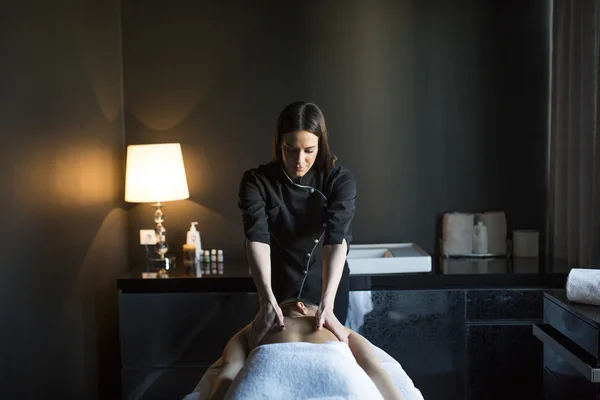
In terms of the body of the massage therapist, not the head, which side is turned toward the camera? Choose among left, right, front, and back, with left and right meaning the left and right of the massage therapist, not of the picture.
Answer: front

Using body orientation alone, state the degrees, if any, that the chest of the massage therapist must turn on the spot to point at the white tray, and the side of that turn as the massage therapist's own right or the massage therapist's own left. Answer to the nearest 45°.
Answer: approximately 135° to the massage therapist's own left

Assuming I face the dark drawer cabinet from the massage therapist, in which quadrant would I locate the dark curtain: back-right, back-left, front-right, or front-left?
front-left

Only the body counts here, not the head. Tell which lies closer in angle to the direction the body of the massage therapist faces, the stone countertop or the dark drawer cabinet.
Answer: the dark drawer cabinet

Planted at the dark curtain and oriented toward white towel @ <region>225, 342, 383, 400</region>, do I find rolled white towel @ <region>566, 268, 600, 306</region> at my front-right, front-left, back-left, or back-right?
front-left

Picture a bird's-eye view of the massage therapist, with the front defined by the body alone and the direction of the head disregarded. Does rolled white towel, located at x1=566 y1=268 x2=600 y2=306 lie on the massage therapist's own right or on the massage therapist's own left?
on the massage therapist's own left

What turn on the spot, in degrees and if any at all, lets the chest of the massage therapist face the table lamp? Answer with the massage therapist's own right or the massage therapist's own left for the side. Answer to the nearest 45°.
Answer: approximately 135° to the massage therapist's own right

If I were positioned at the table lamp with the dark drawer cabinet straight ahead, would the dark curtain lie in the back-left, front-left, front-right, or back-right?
front-left
